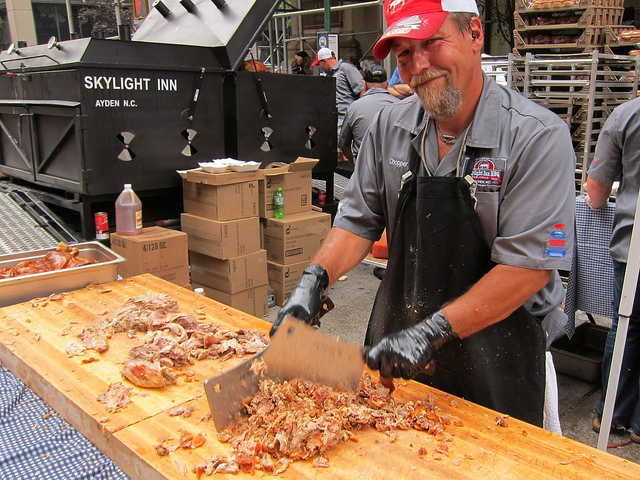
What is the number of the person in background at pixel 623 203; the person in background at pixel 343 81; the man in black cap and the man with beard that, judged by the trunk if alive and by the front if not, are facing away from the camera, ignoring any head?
2

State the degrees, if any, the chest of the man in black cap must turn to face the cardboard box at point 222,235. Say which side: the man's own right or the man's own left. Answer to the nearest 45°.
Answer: approximately 135° to the man's own left

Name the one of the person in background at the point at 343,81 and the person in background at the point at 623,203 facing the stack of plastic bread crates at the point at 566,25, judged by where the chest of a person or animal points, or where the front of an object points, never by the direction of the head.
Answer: the person in background at the point at 623,203

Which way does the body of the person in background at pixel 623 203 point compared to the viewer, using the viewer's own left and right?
facing away from the viewer

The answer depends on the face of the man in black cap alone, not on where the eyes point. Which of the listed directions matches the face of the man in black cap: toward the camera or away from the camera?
away from the camera

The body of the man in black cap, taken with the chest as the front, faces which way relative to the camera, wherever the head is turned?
away from the camera

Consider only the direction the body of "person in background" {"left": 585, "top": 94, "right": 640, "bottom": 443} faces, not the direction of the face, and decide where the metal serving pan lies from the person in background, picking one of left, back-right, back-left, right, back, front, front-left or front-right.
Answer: back-left

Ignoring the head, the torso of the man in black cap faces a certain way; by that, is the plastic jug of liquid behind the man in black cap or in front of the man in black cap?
behind

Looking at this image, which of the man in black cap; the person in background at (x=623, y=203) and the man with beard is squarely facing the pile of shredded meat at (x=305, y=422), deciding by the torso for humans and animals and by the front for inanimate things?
the man with beard

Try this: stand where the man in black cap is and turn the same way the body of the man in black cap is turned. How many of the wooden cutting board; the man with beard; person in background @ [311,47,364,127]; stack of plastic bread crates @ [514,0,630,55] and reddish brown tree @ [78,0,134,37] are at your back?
2

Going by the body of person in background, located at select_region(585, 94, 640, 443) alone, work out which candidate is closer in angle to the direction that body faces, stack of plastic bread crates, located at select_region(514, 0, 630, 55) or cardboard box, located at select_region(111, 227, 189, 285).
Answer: the stack of plastic bread crates

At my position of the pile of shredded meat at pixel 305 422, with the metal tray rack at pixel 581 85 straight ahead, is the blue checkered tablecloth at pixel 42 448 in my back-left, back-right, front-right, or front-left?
back-left

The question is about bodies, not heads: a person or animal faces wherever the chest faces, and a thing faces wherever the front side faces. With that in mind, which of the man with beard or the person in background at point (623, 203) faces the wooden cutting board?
the man with beard

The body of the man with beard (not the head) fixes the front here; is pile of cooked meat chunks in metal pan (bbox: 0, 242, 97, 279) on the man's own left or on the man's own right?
on the man's own right
